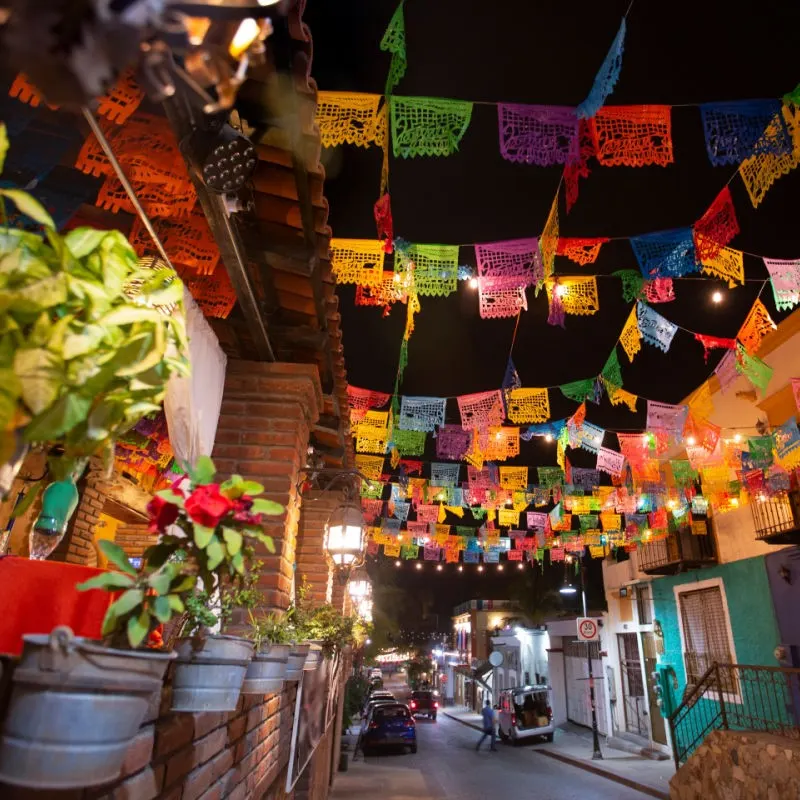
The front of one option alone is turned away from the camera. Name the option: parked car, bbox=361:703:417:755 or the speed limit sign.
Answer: the parked car

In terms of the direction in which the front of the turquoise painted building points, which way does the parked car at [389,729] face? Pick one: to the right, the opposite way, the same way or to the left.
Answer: to the right

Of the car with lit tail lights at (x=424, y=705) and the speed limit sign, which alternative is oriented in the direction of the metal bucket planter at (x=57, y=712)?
the speed limit sign

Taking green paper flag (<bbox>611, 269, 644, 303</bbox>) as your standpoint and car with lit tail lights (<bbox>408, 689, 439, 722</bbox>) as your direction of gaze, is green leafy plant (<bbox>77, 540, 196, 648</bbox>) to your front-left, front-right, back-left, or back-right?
back-left

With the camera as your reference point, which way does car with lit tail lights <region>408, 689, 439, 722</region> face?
facing away from the viewer

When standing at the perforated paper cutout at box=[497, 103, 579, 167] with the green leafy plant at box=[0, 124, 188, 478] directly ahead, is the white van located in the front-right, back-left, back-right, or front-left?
back-right

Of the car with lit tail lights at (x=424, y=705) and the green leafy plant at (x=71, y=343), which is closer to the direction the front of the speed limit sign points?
the green leafy plant

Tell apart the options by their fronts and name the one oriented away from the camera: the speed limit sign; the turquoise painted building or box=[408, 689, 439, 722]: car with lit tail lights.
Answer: the car with lit tail lights

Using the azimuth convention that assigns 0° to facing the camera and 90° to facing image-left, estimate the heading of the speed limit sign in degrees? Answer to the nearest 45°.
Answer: approximately 0°
